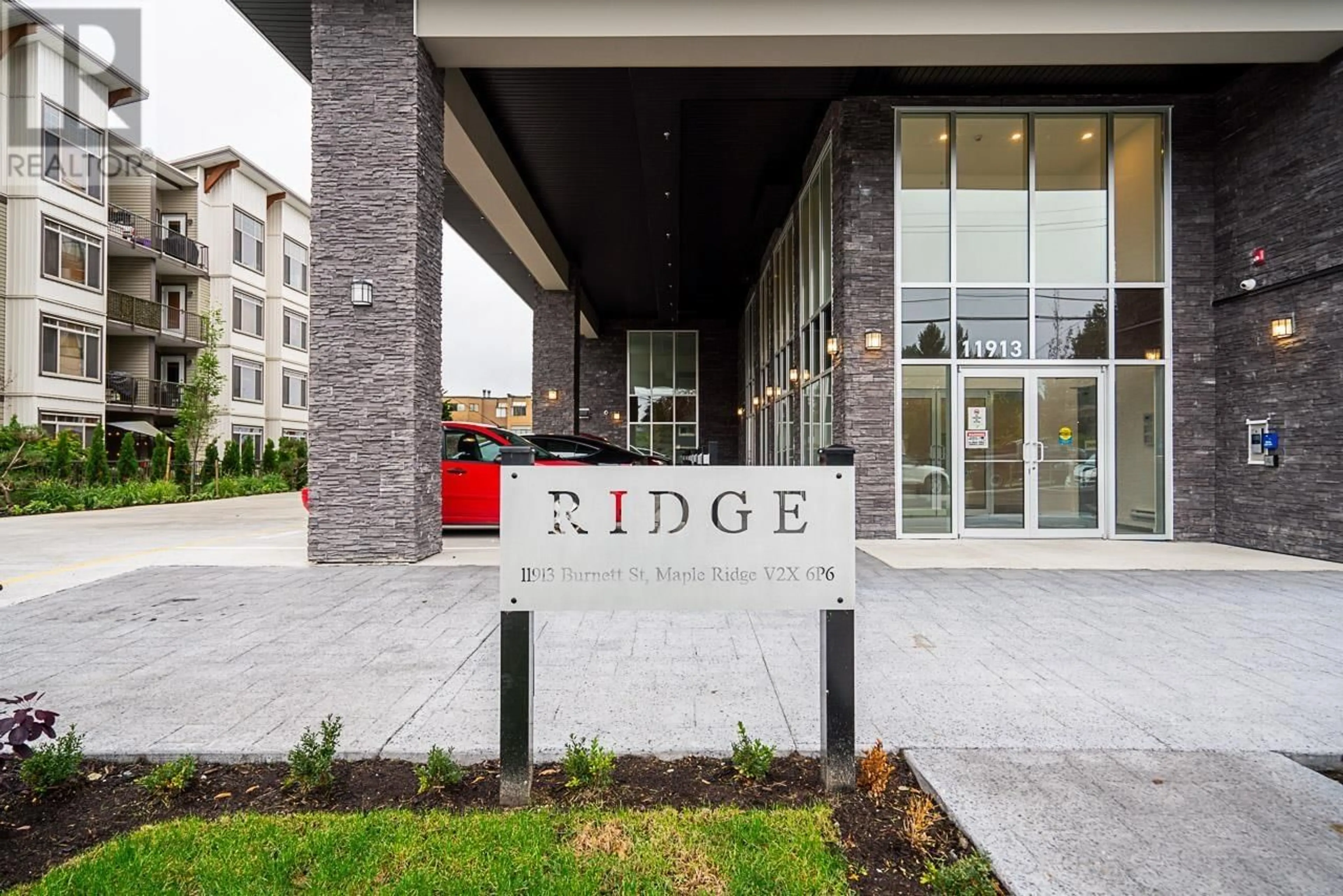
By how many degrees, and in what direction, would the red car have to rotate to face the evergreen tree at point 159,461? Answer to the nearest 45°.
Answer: approximately 135° to its left

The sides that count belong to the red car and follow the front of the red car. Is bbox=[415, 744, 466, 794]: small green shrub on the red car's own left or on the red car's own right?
on the red car's own right

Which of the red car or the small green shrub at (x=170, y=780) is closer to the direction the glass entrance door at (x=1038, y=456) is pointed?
the small green shrub

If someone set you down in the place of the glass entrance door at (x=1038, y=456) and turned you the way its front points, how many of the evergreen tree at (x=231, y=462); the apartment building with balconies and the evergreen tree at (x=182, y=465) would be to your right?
3

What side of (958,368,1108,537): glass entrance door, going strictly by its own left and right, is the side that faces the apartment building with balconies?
right

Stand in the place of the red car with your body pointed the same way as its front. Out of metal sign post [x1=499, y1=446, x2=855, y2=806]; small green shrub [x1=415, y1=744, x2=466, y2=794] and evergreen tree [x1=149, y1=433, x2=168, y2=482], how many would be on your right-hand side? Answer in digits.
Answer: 2

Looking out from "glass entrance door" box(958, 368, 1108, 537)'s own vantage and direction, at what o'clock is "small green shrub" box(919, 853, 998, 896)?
The small green shrub is roughly at 12 o'clock from the glass entrance door.

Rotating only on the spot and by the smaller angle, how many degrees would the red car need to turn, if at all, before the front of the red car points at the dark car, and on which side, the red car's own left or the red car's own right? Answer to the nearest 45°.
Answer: approximately 45° to the red car's own left

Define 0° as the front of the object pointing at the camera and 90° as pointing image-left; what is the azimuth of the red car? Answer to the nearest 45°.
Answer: approximately 270°

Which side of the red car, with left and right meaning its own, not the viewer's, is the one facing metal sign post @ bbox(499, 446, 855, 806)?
right

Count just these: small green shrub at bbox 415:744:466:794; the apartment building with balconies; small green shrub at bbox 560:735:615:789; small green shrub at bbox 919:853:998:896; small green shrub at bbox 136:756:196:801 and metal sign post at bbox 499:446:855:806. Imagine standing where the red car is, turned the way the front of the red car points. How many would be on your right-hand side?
5

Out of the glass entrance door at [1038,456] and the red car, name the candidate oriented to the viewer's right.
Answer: the red car

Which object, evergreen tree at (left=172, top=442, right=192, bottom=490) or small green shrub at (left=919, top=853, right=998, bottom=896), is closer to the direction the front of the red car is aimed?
the small green shrub

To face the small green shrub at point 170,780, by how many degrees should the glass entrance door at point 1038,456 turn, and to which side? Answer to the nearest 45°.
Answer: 0° — it already faces it

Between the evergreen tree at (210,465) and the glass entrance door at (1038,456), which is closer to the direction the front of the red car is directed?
the glass entrance door

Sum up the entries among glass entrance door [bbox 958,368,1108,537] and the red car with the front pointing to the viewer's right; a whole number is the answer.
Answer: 1
